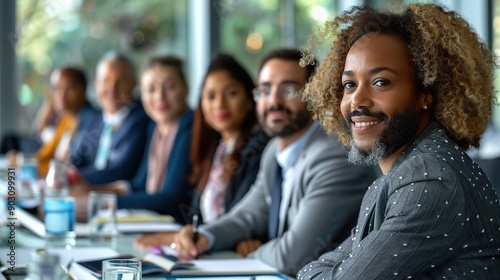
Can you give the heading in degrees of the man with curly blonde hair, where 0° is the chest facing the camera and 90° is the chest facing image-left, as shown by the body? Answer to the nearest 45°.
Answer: approximately 45°

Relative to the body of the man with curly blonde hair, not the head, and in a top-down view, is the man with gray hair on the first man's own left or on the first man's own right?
on the first man's own right

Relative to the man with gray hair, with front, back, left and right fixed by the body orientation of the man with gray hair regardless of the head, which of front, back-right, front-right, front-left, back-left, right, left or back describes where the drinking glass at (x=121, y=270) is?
front-left

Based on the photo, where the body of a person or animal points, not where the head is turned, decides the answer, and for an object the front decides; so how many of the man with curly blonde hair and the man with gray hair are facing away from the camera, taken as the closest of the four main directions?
0

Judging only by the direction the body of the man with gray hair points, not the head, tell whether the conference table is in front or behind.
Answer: in front

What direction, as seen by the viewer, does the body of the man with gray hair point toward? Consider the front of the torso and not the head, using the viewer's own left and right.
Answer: facing the viewer and to the left of the viewer
